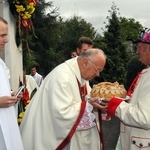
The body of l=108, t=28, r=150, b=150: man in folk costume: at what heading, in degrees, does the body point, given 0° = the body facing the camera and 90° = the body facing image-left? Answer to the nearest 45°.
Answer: approximately 90°

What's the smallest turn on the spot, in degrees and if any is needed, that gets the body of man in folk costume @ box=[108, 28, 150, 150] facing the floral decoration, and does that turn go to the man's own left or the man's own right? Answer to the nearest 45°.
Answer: approximately 45° to the man's own right

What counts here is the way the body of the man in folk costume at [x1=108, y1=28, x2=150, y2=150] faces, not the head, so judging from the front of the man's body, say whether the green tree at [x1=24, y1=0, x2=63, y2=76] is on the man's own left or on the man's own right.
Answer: on the man's own right

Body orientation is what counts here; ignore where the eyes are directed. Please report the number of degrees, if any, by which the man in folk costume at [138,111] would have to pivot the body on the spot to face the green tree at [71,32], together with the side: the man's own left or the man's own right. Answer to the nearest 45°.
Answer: approximately 90° to the man's own right

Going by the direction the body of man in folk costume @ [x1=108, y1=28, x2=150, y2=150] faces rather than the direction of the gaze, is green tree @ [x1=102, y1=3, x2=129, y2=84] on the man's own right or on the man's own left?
on the man's own right

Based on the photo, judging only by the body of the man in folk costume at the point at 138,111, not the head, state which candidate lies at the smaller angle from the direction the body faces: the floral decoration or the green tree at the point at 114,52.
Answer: the floral decoration
